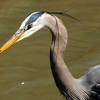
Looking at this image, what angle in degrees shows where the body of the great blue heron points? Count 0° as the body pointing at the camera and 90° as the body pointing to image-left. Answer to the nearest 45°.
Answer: approximately 90°
